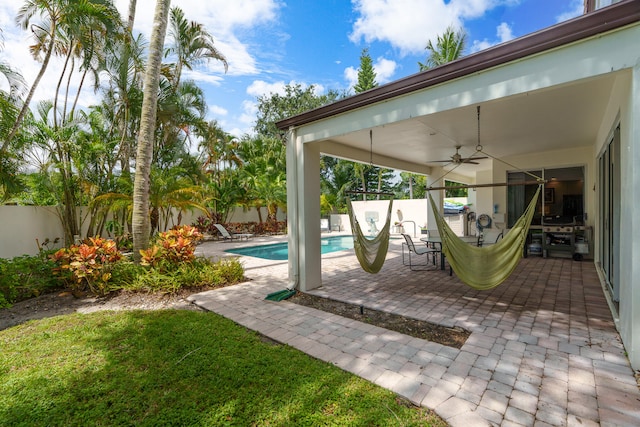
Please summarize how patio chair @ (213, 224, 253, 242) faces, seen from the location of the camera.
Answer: facing to the right of the viewer

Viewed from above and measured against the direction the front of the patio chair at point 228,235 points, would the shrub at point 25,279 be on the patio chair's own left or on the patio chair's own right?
on the patio chair's own right

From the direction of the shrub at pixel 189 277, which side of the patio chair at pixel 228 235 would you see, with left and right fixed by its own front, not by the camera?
right

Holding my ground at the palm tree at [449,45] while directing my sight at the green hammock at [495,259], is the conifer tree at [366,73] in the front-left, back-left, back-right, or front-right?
back-right

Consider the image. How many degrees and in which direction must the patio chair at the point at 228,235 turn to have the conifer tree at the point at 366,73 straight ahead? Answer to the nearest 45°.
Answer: approximately 45° to its left

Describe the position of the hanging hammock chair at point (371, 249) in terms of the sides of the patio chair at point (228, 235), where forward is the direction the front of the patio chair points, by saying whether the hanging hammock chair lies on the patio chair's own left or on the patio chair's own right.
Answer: on the patio chair's own right

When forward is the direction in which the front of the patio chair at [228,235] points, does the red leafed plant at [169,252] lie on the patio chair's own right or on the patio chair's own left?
on the patio chair's own right

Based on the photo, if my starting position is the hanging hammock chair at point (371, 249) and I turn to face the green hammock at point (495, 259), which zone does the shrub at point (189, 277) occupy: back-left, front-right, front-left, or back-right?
back-right
